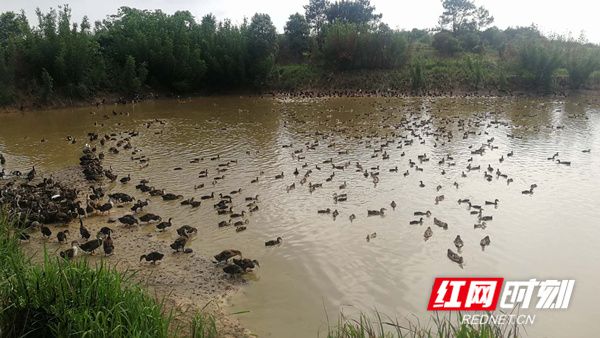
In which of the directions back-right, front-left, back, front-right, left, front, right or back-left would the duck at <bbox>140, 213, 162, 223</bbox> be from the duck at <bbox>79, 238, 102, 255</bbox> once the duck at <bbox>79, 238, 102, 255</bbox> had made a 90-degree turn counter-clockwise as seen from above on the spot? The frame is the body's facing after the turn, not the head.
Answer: front-right

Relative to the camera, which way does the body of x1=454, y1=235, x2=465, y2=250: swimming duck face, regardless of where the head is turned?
away from the camera

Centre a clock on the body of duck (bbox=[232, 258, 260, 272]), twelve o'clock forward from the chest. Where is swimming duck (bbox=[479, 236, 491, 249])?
The swimming duck is roughly at 12 o'clock from the duck.

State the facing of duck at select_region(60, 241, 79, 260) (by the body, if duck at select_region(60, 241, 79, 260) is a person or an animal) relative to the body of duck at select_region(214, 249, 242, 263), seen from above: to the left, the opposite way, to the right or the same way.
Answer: the same way

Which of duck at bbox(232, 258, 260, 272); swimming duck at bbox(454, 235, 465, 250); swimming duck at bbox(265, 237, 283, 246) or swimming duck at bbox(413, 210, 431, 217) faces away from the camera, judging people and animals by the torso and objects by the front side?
swimming duck at bbox(454, 235, 465, 250)

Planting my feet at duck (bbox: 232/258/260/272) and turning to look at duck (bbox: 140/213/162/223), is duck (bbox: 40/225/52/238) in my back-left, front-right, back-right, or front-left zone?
front-left

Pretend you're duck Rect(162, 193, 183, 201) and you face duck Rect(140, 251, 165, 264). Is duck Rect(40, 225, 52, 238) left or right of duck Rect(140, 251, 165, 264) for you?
right

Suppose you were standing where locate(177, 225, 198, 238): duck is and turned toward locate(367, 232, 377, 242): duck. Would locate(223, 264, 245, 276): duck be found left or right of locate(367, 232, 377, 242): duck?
right

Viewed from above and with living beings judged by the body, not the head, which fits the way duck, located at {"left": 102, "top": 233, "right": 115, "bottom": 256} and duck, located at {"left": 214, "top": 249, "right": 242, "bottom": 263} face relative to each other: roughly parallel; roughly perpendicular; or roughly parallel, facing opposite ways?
roughly perpendicular

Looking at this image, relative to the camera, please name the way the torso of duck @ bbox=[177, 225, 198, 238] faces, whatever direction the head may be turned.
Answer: to the viewer's right

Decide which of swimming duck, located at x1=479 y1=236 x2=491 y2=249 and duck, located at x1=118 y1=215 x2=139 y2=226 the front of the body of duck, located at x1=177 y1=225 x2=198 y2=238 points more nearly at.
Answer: the swimming duck

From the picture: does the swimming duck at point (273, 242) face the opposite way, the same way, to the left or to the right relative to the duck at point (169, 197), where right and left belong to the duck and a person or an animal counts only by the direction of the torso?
the same way

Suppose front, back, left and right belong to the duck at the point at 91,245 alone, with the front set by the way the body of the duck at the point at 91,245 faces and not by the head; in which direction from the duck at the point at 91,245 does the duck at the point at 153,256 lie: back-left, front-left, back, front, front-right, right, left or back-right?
front-right
